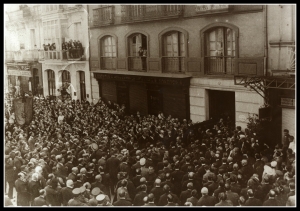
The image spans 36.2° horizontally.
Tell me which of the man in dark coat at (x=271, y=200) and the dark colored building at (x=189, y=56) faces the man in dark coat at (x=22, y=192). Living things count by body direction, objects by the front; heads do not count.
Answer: the dark colored building

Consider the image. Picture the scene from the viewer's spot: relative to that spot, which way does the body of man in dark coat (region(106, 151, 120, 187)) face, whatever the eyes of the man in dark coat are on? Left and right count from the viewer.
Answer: facing away from the viewer

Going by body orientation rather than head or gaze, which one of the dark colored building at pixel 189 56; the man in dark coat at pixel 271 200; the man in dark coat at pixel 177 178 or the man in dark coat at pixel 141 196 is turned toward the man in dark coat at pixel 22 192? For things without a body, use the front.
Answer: the dark colored building

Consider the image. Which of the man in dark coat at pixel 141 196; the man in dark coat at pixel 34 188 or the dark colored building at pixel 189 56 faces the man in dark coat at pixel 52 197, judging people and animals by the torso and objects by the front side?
the dark colored building

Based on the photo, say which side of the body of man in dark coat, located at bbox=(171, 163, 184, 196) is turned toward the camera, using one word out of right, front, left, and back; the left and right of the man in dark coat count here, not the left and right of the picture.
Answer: back

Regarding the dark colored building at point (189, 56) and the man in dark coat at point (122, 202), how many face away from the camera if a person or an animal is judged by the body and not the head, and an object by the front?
1

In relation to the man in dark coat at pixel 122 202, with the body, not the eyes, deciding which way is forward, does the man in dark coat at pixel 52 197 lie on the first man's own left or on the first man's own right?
on the first man's own left

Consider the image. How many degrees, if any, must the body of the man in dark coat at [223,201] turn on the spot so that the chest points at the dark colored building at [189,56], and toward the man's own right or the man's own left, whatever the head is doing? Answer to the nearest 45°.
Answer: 0° — they already face it

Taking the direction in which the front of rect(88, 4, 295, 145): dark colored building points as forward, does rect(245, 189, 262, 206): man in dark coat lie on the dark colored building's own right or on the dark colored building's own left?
on the dark colored building's own left

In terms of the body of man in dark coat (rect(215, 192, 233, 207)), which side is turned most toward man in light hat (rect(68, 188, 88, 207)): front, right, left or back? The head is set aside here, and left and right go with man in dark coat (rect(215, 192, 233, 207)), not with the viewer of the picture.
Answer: left

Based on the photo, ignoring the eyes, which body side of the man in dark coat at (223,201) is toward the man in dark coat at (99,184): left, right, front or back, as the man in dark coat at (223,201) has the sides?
left

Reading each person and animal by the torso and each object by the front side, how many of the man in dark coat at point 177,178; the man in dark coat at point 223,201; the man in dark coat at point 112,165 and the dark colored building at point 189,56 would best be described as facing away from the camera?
3

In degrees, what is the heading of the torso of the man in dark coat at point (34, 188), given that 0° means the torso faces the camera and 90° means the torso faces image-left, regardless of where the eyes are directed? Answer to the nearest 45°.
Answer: approximately 180°

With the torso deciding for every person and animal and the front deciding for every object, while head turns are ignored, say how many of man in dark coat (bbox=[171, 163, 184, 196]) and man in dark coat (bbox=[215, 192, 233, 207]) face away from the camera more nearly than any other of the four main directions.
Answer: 2

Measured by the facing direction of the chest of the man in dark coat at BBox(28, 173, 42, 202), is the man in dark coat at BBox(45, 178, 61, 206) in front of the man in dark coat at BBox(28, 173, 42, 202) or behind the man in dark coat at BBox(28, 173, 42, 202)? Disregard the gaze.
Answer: in front

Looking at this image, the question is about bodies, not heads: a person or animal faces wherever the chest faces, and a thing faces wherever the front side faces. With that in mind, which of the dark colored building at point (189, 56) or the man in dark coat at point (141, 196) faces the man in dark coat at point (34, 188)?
the dark colored building

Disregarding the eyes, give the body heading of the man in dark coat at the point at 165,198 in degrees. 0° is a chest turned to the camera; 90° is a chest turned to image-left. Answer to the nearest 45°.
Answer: approximately 180°

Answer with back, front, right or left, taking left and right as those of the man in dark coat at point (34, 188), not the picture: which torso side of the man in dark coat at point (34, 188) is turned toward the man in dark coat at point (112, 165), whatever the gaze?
right
